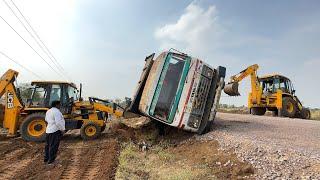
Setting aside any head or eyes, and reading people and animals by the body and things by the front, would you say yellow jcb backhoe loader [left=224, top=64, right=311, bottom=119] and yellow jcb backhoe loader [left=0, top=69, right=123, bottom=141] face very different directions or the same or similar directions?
same or similar directions

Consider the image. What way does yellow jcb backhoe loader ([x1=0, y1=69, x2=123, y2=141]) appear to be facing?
to the viewer's right

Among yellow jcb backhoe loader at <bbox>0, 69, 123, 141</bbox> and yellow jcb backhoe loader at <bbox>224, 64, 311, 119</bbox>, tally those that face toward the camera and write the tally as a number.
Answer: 0

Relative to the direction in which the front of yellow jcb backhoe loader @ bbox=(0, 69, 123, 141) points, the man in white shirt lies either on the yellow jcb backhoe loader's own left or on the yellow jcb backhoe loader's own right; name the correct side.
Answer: on the yellow jcb backhoe loader's own right

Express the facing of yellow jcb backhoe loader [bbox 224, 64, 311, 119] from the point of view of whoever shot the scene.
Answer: facing away from the viewer and to the right of the viewer

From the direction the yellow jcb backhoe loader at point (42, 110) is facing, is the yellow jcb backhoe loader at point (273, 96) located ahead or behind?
ahead

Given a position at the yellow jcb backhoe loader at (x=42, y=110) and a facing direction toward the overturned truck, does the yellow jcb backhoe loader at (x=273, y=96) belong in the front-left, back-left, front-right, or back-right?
front-left

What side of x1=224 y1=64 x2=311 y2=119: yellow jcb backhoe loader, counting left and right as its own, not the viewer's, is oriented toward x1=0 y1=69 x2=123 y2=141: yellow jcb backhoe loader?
back
